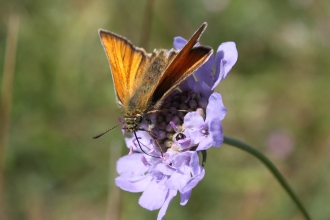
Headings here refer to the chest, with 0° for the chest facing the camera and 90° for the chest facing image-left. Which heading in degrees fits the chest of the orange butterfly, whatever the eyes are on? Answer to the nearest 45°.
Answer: approximately 45°
